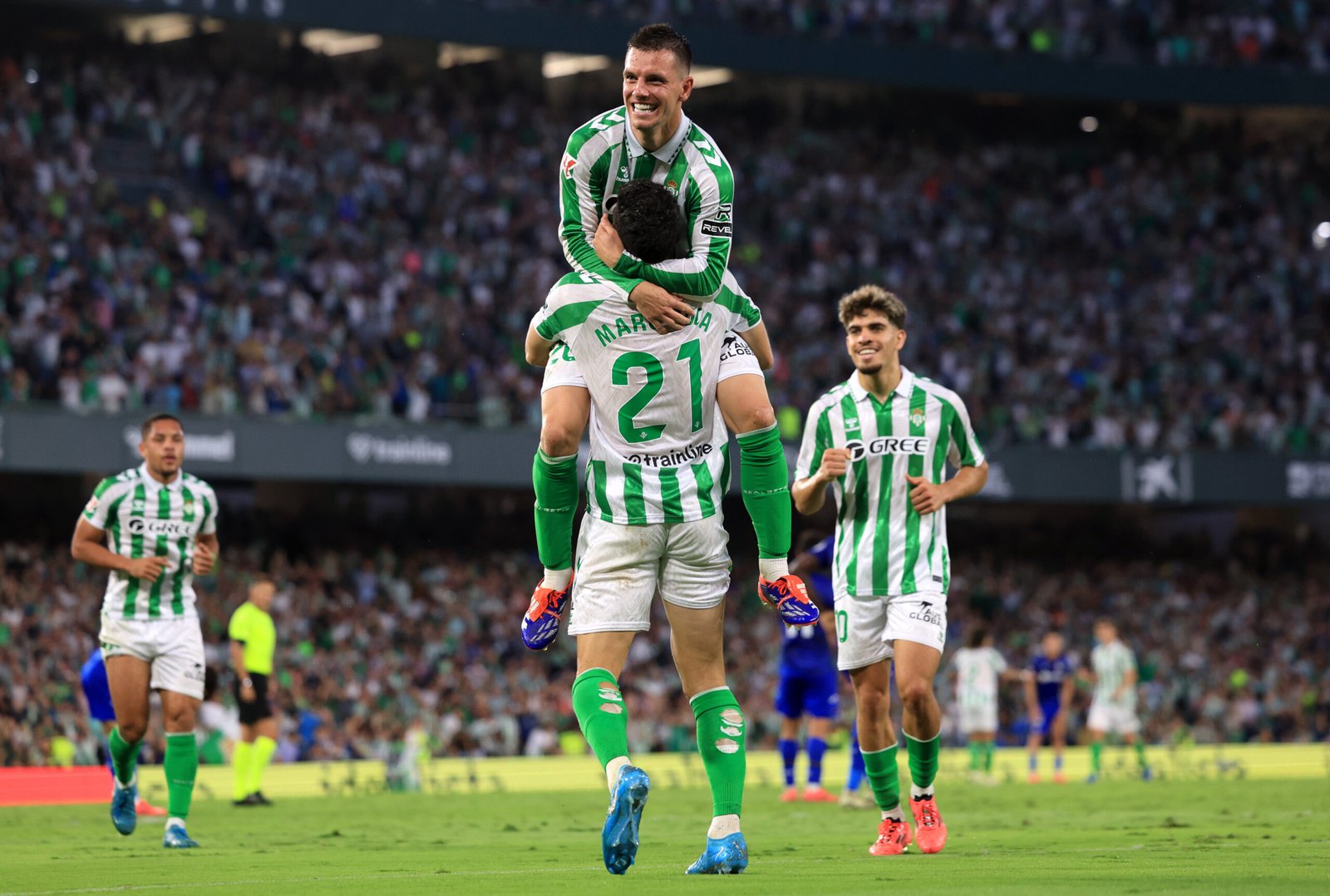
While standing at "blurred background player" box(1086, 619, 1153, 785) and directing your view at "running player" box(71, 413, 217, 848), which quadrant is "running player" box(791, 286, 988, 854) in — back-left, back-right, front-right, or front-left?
front-left

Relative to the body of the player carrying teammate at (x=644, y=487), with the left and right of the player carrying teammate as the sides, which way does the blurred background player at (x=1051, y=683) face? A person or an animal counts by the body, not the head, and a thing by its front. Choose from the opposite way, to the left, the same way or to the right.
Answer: the opposite way

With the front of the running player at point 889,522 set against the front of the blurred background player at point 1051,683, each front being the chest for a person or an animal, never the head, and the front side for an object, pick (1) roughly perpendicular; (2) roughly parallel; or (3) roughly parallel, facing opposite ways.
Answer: roughly parallel

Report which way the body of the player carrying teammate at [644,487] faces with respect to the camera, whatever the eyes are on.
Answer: away from the camera

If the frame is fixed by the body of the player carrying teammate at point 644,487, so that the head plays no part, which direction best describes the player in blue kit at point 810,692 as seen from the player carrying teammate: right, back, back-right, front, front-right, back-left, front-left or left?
front

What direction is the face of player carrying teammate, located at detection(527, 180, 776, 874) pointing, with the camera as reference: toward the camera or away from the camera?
away from the camera

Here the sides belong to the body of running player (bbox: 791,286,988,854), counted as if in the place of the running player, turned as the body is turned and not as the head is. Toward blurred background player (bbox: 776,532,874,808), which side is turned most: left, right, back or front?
back

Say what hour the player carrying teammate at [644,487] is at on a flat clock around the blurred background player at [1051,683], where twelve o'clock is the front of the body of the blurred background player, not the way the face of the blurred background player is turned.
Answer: The player carrying teammate is roughly at 12 o'clock from the blurred background player.

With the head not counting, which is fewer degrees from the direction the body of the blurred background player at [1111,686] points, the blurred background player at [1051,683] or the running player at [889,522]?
the running player

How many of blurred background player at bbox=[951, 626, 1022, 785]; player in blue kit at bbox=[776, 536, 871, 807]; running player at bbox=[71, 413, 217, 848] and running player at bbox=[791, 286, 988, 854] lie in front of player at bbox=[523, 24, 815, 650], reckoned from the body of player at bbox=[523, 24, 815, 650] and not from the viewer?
0

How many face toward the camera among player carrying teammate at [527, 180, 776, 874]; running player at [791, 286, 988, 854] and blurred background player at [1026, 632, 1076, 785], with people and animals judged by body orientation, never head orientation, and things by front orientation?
2

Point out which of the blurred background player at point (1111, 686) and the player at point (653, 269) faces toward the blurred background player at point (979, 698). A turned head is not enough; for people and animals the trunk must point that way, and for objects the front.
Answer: the blurred background player at point (1111, 686)

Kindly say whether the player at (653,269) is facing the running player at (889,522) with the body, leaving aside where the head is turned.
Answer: no

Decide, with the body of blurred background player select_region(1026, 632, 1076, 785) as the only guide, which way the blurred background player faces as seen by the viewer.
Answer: toward the camera

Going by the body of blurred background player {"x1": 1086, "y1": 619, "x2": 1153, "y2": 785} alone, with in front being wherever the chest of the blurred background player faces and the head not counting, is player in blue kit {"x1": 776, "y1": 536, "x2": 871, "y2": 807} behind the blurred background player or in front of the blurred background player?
in front

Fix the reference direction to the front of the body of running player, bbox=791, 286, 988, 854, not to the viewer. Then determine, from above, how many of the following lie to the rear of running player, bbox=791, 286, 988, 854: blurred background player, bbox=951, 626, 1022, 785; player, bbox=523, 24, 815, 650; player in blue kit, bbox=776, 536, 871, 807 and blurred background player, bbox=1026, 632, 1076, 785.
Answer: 3

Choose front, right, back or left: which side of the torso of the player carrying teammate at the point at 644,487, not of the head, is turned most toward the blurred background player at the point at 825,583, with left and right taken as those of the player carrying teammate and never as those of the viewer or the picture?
front
